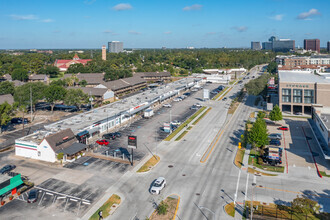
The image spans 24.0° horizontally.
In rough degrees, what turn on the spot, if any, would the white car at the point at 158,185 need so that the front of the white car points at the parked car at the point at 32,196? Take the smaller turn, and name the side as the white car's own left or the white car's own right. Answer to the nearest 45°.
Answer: approximately 45° to the white car's own right

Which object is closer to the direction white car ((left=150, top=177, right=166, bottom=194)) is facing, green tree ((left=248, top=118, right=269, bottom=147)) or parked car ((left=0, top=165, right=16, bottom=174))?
the parked car

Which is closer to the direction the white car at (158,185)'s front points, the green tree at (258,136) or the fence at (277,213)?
the fence

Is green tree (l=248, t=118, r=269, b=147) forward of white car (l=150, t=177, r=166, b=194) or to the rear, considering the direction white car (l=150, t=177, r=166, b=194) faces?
to the rear

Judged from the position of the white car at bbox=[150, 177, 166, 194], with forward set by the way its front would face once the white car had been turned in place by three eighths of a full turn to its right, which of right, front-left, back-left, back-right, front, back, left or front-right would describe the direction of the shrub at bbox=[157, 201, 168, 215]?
back

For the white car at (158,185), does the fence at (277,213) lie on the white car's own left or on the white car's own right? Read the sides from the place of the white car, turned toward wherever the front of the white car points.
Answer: on the white car's own left

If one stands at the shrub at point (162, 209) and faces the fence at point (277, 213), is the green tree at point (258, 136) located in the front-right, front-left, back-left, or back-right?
front-left

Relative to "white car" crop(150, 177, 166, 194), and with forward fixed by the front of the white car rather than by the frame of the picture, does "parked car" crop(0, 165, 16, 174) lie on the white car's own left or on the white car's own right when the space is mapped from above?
on the white car's own right

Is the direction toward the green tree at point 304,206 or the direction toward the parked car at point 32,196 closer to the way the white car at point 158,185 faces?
the parked car

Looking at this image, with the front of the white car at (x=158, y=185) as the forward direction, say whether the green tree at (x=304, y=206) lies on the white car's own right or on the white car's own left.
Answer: on the white car's own left

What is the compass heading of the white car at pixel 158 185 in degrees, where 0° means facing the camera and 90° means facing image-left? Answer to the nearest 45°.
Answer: approximately 45°
